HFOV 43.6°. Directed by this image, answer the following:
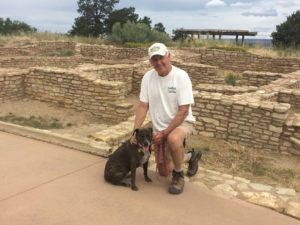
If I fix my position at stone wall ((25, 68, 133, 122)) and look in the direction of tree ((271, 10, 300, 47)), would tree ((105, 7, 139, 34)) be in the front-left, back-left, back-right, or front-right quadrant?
front-left

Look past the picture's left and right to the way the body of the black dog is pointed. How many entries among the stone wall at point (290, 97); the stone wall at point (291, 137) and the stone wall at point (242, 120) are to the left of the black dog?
3

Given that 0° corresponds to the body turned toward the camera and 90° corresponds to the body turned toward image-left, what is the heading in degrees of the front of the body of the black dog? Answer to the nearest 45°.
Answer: approximately 315°

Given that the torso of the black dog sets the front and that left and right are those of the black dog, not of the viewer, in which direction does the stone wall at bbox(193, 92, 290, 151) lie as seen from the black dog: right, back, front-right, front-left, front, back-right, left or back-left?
left

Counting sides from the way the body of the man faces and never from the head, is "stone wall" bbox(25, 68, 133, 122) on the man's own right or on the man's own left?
on the man's own right

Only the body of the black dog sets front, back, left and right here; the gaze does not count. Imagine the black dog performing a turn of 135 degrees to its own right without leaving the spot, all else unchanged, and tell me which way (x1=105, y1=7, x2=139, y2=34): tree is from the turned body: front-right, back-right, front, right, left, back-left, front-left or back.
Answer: right

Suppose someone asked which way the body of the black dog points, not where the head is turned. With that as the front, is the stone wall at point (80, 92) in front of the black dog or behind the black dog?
behind

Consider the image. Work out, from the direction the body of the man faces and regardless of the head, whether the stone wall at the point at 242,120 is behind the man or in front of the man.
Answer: behind

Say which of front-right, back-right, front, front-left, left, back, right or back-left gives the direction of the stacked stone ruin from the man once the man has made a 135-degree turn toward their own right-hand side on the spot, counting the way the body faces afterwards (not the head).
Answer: front

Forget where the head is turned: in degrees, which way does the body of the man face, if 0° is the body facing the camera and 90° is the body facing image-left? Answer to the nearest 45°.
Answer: approximately 45°

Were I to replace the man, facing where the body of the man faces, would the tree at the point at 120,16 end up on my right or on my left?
on my right

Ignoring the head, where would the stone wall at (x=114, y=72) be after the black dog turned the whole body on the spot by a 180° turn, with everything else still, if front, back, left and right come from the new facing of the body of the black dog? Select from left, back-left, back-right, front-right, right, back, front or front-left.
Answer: front-right

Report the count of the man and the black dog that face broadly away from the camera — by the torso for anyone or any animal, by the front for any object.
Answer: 0

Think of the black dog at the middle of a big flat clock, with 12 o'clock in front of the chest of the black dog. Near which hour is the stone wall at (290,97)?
The stone wall is roughly at 9 o'clock from the black dog.
